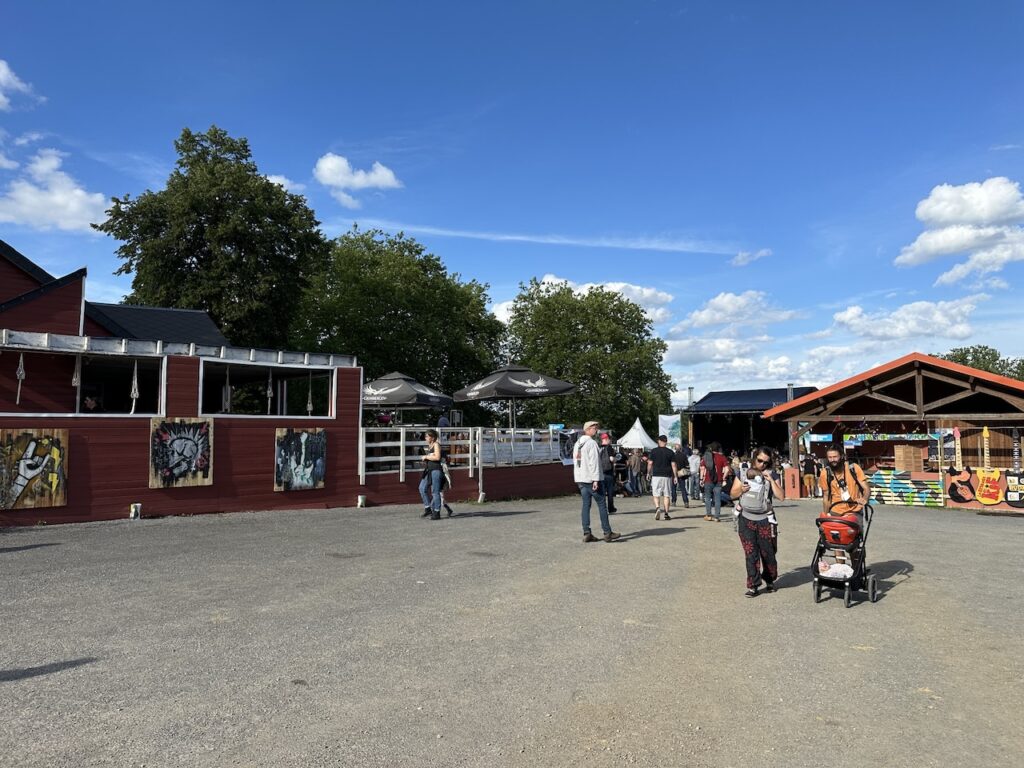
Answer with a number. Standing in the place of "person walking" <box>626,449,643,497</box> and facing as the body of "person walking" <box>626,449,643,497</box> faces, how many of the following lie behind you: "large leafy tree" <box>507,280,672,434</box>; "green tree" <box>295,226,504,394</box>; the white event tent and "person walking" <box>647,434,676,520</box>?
1

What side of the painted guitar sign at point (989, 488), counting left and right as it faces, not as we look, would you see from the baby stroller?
front

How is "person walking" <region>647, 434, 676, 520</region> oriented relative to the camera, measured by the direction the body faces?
away from the camera

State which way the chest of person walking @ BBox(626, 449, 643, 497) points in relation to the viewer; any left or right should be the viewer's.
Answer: facing away from the viewer

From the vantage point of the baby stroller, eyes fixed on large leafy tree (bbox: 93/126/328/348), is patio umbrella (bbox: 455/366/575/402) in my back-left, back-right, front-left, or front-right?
front-right

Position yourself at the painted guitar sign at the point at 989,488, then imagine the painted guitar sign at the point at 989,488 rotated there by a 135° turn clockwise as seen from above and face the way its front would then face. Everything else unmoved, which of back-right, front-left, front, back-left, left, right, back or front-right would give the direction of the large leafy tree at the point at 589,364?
front

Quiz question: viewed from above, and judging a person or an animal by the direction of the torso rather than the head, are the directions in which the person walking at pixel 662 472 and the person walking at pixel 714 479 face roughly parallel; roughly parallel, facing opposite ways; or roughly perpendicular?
roughly parallel

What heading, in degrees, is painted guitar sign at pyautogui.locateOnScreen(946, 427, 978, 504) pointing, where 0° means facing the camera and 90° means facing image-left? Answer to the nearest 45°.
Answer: approximately 0°

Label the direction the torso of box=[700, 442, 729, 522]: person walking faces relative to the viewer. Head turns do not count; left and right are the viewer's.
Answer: facing away from the viewer

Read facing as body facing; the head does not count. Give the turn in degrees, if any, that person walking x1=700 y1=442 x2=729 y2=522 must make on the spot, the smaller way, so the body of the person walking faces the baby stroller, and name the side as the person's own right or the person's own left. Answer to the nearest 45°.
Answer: approximately 180°

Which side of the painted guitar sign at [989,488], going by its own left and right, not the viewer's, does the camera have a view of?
front

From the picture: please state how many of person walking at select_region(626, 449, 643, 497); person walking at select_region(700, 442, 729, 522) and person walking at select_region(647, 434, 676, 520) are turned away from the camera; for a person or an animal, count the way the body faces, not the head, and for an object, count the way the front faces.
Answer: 3

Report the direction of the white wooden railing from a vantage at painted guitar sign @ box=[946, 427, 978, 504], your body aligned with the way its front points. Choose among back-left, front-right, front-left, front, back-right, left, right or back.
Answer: front-right
